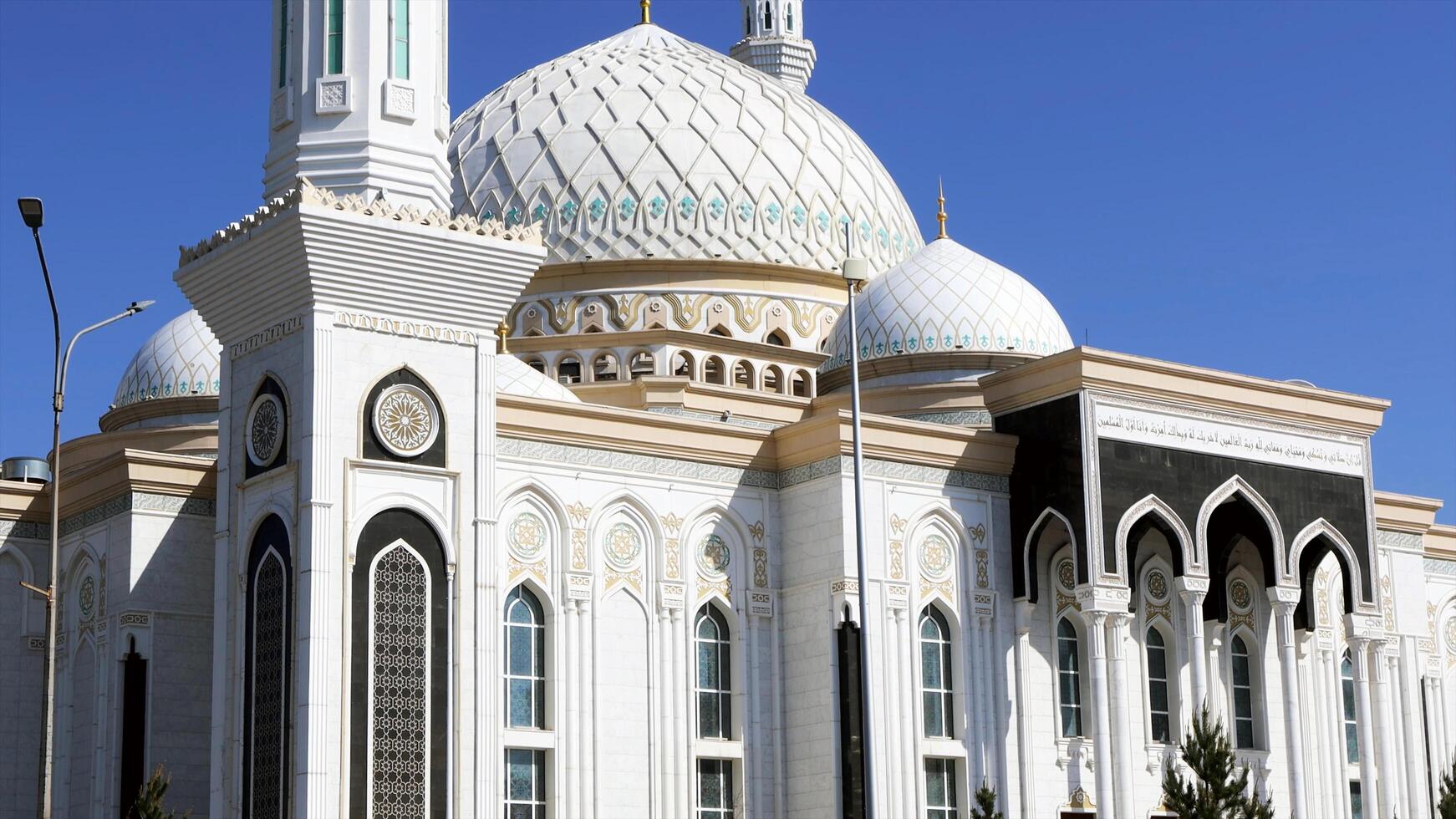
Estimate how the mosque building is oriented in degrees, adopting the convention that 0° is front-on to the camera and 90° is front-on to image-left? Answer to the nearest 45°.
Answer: approximately 315°

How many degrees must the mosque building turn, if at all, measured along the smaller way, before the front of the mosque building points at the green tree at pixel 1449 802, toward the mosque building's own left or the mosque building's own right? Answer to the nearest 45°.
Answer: approximately 45° to the mosque building's own left
